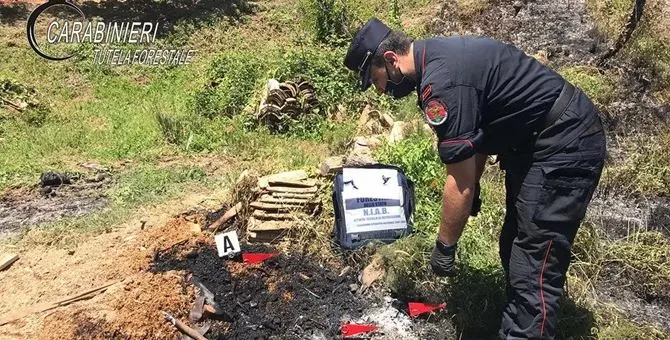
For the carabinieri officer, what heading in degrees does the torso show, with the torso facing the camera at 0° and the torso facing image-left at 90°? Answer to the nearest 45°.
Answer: approximately 90°

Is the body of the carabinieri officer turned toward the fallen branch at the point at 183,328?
yes

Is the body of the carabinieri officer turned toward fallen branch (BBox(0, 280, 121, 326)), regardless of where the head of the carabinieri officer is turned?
yes

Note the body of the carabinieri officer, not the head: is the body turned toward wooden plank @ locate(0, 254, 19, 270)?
yes

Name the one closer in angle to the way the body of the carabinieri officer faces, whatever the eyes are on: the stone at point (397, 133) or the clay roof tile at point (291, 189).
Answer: the clay roof tile

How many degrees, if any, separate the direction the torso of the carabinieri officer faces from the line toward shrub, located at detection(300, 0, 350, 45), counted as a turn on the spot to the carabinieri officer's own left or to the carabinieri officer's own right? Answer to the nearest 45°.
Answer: approximately 90° to the carabinieri officer's own right

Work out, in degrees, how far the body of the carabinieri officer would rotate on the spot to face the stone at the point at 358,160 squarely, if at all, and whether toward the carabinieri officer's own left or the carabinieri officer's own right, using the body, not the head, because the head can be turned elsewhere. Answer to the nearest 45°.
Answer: approximately 45° to the carabinieri officer's own right

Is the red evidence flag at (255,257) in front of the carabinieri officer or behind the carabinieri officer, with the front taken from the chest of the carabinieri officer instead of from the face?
in front

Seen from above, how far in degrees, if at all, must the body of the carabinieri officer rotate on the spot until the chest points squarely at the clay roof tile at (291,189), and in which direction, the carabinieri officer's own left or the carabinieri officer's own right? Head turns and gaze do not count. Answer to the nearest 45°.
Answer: approximately 45° to the carabinieri officer's own right

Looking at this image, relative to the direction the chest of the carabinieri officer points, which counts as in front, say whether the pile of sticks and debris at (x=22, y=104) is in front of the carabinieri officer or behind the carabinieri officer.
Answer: in front

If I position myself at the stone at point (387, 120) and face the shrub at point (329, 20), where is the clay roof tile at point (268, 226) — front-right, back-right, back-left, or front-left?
back-left

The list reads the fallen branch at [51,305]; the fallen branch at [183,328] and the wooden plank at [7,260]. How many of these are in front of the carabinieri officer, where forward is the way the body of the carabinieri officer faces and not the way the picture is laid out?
3

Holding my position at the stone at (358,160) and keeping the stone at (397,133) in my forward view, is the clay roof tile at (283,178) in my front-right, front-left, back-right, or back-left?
back-left

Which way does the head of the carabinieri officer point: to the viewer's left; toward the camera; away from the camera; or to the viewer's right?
to the viewer's left
